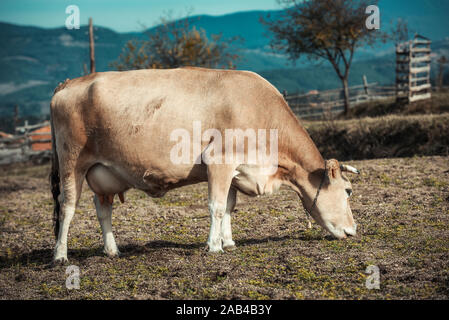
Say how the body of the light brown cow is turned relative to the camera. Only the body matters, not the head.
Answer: to the viewer's right

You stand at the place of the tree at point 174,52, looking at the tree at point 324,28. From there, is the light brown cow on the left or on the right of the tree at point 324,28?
right
